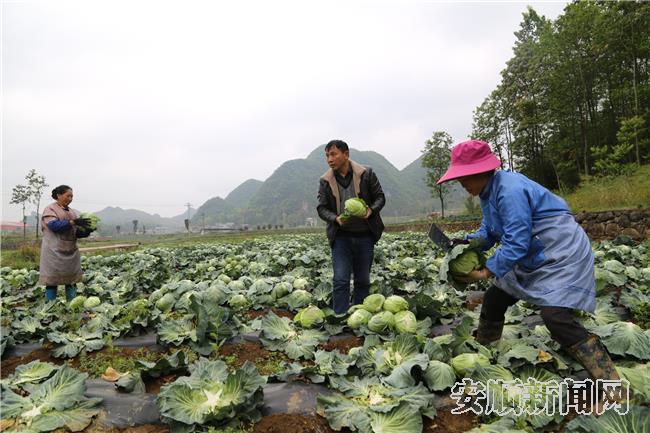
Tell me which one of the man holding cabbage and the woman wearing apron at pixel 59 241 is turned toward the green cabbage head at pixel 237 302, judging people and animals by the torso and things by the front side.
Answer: the woman wearing apron

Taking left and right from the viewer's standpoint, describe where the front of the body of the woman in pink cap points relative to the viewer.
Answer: facing to the left of the viewer

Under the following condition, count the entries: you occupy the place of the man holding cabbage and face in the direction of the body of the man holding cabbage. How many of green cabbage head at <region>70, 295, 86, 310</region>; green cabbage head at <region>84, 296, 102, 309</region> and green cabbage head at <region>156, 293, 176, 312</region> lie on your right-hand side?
3

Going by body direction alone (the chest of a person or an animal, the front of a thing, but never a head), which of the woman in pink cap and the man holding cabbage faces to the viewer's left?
the woman in pink cap

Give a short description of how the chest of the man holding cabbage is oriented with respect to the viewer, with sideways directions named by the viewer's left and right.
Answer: facing the viewer

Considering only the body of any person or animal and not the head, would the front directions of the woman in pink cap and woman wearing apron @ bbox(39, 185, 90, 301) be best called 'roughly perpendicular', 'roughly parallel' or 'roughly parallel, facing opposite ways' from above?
roughly parallel, facing opposite ways

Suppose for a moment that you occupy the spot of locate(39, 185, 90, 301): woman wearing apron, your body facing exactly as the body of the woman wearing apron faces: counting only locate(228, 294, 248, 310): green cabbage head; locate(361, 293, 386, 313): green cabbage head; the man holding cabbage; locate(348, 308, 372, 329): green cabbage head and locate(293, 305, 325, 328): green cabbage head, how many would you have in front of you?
5

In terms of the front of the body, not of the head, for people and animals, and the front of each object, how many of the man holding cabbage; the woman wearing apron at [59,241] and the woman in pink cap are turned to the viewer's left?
1

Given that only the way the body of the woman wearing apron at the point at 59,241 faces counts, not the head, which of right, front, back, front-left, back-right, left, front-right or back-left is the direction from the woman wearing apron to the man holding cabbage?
front

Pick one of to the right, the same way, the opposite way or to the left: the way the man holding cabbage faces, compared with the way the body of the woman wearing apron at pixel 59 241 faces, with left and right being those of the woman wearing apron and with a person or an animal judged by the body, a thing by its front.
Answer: to the right

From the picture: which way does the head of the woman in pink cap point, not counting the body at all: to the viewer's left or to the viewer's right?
to the viewer's left

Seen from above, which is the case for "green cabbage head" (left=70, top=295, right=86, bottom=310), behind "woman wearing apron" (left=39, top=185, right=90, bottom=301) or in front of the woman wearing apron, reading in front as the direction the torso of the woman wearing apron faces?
in front

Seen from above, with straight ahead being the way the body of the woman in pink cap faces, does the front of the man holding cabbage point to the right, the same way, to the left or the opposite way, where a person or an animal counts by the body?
to the left

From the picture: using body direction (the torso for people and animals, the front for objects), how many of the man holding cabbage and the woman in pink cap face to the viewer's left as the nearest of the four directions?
1

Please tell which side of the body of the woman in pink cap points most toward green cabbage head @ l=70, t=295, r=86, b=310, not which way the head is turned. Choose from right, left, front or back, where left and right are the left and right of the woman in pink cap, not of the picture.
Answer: front
